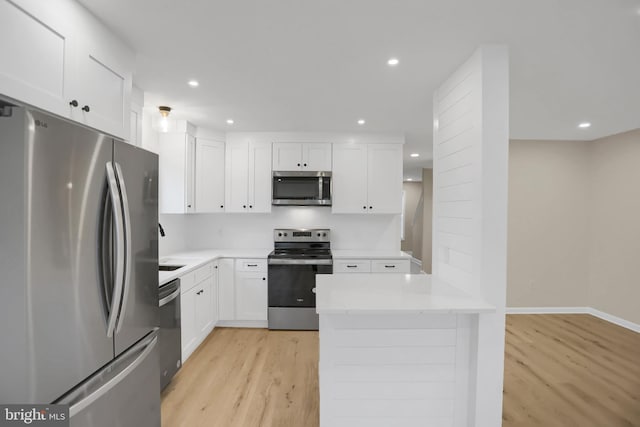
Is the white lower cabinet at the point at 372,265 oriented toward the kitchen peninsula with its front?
yes

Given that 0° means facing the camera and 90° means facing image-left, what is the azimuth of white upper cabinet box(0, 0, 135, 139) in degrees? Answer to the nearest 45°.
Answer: approximately 315°

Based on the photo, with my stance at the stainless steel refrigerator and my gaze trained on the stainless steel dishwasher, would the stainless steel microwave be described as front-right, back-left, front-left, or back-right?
front-right

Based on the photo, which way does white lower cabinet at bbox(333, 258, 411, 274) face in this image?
toward the camera

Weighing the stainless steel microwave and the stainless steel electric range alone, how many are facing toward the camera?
2

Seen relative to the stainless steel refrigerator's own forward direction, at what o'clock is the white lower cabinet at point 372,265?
The white lower cabinet is roughly at 10 o'clock from the stainless steel refrigerator.

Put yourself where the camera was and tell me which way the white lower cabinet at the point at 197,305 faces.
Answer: facing the viewer and to the right of the viewer

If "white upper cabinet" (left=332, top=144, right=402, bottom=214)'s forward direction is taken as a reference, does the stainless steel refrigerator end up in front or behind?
in front

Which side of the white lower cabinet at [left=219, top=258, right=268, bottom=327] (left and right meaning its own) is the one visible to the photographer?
front

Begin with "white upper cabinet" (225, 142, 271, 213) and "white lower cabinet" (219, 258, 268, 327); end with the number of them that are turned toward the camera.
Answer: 2

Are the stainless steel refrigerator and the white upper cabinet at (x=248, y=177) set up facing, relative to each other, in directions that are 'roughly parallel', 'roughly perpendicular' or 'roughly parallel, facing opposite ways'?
roughly perpendicular

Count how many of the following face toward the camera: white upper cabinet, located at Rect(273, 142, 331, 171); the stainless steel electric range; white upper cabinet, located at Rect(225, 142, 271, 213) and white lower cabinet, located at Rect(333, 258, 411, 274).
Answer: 4

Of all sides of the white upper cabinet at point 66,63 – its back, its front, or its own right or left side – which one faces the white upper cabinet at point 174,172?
left

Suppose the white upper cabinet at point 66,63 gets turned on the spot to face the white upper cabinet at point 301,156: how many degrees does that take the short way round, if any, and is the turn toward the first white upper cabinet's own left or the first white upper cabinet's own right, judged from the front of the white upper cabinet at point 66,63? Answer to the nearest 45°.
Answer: approximately 90° to the first white upper cabinet's own left

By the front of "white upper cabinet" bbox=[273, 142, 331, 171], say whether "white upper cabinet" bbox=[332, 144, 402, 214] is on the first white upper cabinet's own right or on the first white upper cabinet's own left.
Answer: on the first white upper cabinet's own left

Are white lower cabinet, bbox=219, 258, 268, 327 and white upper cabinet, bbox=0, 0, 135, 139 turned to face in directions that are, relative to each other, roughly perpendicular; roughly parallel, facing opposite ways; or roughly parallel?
roughly perpendicular

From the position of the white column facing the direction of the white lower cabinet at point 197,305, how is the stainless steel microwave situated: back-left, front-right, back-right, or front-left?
front-right

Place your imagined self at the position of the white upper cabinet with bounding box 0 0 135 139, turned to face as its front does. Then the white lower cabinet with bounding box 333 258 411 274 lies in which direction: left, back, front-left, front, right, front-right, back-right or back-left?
front-left

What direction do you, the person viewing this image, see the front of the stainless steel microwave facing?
facing the viewer
